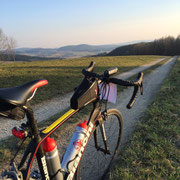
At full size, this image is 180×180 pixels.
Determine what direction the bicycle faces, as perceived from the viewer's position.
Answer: facing away from the viewer and to the right of the viewer
